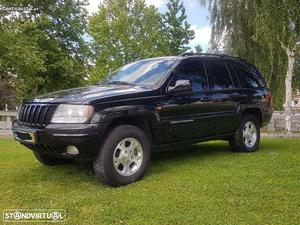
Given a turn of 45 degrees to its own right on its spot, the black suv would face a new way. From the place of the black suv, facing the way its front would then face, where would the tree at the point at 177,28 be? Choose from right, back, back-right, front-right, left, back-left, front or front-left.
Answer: right

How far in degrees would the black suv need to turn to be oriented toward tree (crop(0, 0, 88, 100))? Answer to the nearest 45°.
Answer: approximately 135° to its right

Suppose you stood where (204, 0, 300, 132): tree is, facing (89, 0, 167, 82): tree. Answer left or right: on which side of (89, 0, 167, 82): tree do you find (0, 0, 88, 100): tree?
left

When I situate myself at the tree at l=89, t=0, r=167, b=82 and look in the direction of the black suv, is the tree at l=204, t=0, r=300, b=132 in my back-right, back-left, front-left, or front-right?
front-left

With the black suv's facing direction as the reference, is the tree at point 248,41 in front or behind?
behind

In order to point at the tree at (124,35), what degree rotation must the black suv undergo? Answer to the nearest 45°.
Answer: approximately 135° to its right

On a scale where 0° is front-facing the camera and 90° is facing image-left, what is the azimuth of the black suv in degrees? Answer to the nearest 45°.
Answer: approximately 45°
